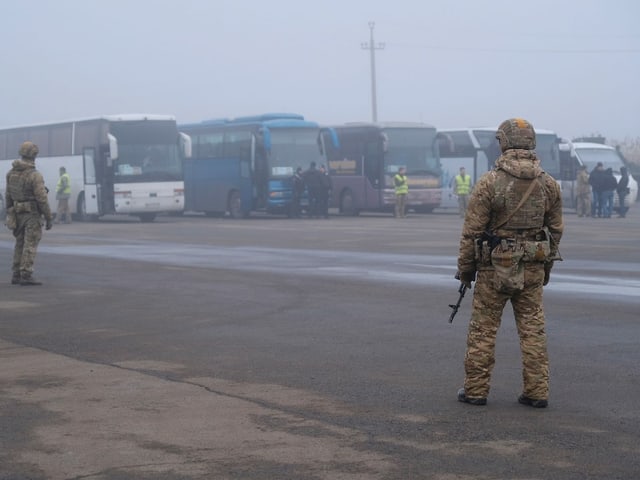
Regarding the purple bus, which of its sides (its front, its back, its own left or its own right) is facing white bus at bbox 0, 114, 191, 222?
right

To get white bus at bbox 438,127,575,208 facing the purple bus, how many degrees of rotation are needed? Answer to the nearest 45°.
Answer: approximately 90° to its right

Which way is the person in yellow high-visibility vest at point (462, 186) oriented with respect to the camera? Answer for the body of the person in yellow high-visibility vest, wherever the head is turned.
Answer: toward the camera

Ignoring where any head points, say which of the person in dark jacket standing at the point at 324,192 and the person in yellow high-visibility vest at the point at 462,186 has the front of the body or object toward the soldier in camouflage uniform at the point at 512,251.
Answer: the person in yellow high-visibility vest

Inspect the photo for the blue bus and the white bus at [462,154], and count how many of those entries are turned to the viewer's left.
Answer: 0

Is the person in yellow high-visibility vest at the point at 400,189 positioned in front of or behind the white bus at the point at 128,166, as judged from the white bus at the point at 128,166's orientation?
in front

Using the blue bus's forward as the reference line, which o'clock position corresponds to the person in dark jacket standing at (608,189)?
The person in dark jacket standing is roughly at 11 o'clock from the blue bus.

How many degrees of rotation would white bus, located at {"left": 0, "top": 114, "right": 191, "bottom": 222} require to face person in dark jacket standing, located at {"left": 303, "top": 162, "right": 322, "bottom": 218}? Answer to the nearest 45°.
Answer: approximately 45° to its left

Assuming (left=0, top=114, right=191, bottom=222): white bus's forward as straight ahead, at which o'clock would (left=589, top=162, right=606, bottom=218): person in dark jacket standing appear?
The person in dark jacket standing is roughly at 11 o'clock from the white bus.

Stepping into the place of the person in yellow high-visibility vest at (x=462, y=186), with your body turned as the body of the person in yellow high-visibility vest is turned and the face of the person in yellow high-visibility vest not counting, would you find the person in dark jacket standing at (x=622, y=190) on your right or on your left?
on your left

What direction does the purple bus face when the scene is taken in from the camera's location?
facing the viewer and to the right of the viewer

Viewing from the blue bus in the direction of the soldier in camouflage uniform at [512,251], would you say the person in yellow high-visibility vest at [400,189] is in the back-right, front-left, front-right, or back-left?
front-left
